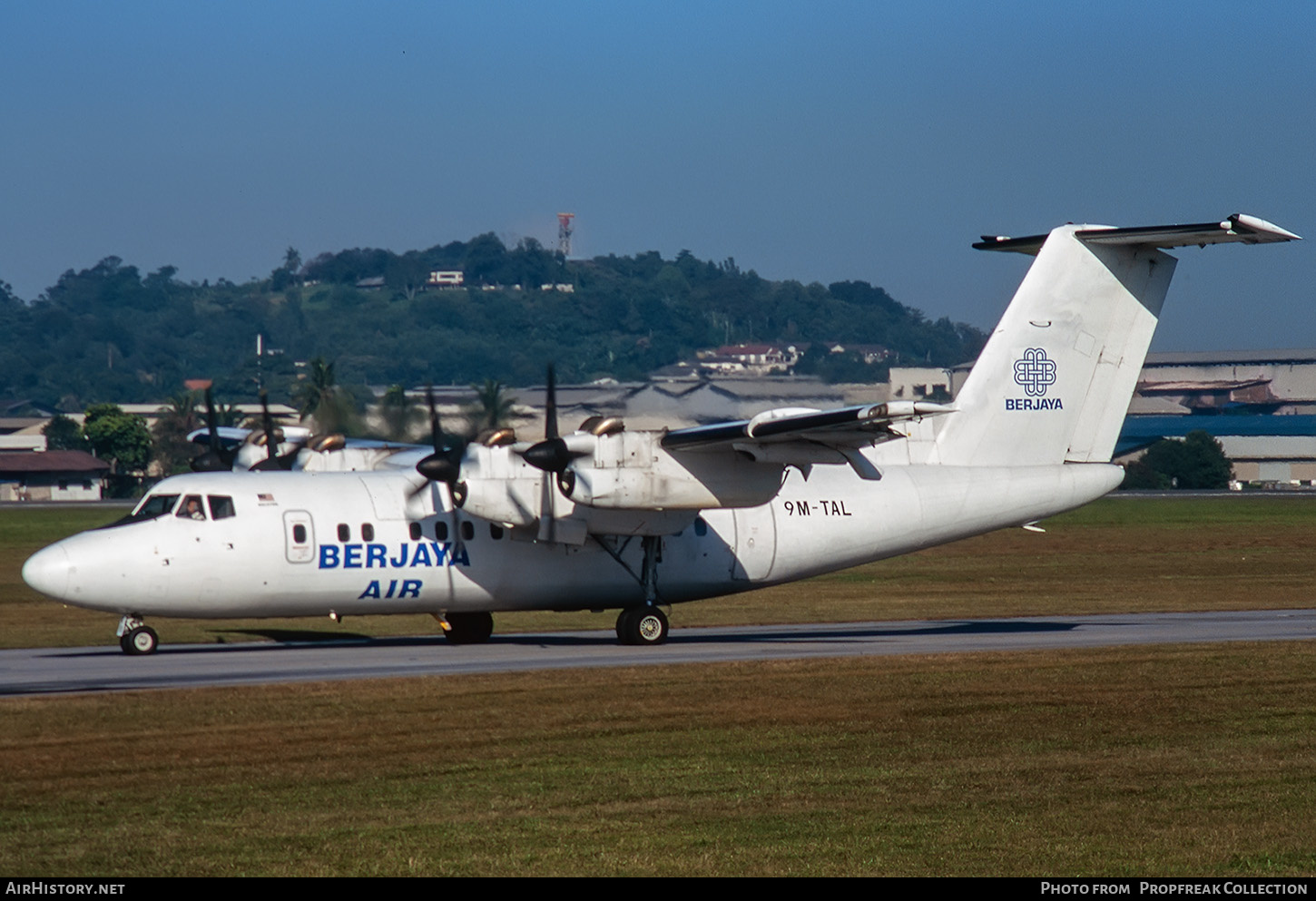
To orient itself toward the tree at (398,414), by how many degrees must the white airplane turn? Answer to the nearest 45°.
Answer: approximately 90° to its right
